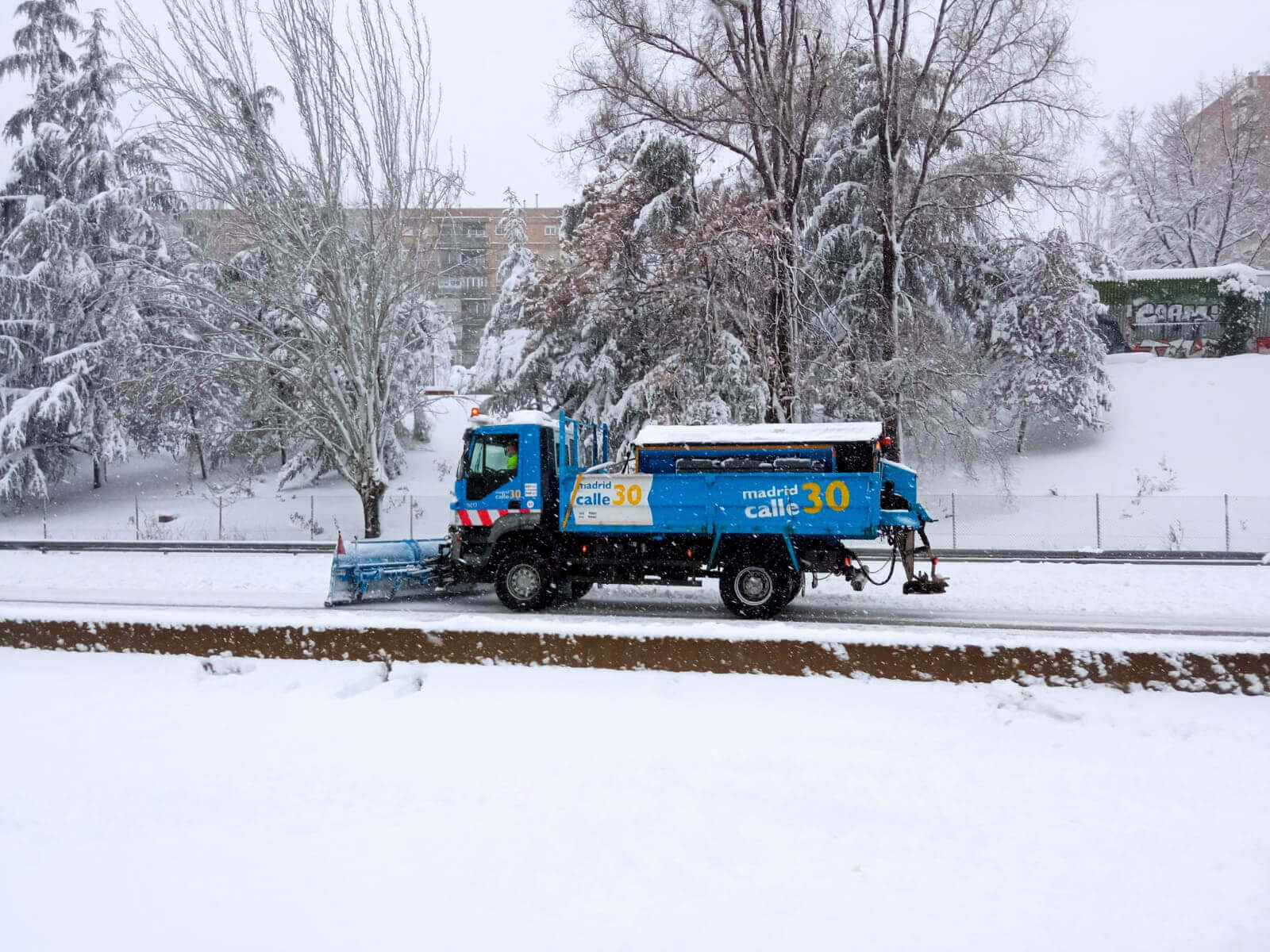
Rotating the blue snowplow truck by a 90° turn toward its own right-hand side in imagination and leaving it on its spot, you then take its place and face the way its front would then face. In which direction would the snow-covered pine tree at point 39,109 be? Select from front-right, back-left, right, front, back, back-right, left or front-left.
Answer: front-left

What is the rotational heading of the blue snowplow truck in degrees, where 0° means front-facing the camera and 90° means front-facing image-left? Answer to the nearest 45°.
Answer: approximately 90°

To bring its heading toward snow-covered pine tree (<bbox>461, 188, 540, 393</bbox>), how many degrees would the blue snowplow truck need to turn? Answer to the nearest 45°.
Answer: approximately 90° to its right

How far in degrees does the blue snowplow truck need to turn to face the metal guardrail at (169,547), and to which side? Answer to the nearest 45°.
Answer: approximately 45° to its right

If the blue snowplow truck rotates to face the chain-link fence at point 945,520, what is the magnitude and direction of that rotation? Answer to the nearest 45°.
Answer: approximately 135° to its right

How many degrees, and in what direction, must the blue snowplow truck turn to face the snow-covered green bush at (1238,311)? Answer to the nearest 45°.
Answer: approximately 135° to its right
